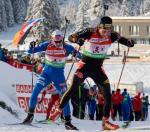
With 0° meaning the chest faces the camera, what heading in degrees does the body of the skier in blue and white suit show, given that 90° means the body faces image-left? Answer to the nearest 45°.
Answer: approximately 0°

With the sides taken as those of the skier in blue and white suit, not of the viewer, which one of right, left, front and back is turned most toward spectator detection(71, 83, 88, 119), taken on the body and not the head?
back

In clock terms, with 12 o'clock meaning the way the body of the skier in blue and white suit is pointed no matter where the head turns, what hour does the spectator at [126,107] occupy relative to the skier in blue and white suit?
The spectator is roughly at 7 o'clock from the skier in blue and white suit.

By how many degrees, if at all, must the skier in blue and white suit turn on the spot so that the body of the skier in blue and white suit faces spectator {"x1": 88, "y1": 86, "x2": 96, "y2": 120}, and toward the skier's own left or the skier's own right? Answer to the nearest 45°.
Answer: approximately 180°

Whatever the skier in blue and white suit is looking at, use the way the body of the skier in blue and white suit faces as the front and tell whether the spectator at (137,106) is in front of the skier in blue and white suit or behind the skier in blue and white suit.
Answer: behind

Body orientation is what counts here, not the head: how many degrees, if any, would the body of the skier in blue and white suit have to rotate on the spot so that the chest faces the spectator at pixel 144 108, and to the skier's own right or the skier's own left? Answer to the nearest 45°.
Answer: approximately 135° to the skier's own left
